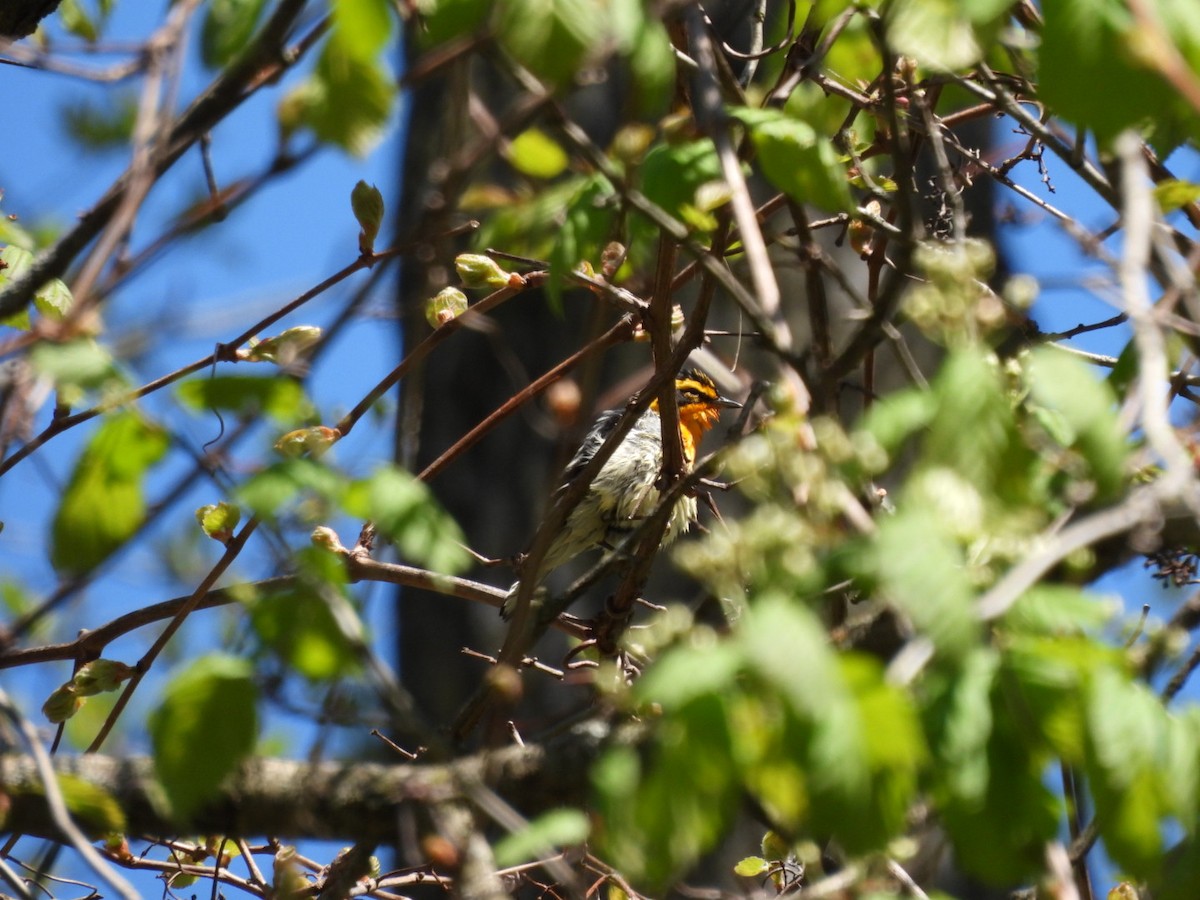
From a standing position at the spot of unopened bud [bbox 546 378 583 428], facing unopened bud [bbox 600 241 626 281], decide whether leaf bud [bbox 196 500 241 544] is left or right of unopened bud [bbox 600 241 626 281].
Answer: left

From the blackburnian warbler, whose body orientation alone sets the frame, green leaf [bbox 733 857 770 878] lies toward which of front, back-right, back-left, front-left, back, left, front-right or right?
right

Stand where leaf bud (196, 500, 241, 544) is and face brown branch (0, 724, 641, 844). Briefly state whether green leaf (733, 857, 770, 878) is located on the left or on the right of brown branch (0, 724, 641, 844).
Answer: left

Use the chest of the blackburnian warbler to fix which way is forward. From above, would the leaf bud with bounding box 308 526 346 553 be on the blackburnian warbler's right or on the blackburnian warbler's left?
on the blackburnian warbler's right

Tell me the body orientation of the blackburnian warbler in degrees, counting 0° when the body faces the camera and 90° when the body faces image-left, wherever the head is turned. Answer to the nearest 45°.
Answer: approximately 270°

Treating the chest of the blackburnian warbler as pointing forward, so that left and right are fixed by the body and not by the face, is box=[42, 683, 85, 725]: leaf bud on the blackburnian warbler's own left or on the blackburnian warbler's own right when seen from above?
on the blackburnian warbler's own right

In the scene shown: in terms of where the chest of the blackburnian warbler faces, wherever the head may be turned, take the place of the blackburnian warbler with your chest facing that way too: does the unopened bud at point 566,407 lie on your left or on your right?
on your right
